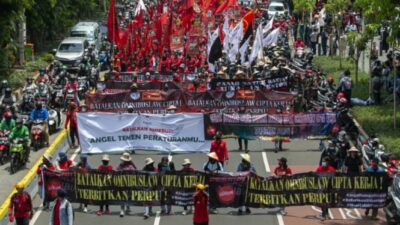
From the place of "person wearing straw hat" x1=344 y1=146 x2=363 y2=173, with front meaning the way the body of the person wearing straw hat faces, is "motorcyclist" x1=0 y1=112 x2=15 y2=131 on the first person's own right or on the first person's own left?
on the first person's own right

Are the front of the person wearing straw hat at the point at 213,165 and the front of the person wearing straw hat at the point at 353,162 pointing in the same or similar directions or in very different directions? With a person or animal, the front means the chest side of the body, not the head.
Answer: same or similar directions

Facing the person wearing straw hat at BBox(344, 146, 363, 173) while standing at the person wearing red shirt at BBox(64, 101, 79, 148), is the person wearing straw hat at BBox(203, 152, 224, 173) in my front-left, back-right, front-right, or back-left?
front-right

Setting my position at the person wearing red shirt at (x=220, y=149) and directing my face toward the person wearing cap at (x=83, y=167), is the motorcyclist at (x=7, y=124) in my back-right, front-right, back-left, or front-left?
front-right

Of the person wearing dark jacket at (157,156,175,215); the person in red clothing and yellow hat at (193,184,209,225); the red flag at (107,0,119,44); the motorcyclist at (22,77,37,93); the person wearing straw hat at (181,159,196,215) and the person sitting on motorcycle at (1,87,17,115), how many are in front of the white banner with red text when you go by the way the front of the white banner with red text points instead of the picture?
3

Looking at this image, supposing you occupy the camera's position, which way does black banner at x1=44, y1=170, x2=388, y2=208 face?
facing the viewer

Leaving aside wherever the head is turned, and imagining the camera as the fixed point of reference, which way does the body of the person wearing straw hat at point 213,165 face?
toward the camera

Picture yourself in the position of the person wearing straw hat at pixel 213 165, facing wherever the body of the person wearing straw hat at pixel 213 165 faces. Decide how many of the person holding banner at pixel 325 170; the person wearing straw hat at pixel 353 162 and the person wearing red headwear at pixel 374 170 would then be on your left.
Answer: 3

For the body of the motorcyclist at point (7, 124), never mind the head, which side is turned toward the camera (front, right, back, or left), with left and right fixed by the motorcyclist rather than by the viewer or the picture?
front
